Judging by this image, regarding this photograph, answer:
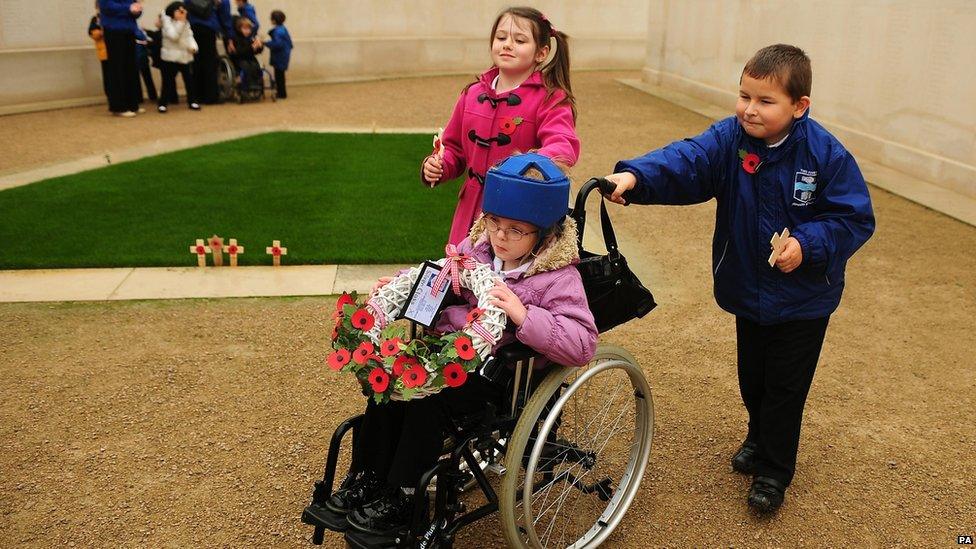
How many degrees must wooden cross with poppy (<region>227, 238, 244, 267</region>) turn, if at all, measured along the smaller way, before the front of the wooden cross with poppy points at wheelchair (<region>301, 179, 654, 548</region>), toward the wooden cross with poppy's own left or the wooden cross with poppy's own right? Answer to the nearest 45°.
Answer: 0° — it already faces it

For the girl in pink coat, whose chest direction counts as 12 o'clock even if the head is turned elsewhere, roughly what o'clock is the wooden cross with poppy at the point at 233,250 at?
The wooden cross with poppy is roughly at 3 o'clock from the girl in pink coat.

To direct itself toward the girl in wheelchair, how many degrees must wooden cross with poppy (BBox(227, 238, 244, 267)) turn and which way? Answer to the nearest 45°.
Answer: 0° — it already faces them

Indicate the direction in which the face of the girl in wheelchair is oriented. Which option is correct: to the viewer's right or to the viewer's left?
to the viewer's left

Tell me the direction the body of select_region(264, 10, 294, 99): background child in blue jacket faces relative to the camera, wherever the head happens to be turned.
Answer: to the viewer's left

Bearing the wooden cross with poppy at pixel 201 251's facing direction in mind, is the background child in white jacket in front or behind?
behind

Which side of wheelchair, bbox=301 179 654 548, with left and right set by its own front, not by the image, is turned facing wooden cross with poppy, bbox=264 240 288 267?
right

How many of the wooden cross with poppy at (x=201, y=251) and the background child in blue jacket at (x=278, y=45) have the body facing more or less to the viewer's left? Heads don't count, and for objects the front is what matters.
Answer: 1

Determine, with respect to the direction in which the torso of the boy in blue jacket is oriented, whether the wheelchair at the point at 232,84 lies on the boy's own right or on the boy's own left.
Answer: on the boy's own right

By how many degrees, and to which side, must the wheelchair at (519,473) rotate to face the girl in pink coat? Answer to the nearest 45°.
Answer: approximately 135° to its right

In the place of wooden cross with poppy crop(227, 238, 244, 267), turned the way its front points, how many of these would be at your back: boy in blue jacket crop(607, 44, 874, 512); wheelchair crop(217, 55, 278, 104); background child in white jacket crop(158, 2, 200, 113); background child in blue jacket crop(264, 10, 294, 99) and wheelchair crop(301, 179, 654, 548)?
3
